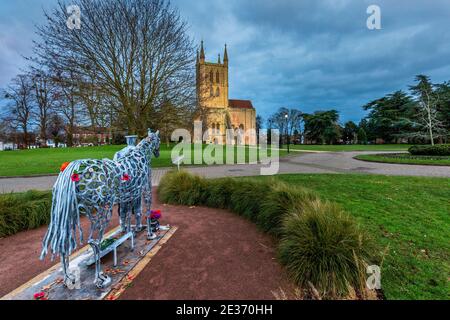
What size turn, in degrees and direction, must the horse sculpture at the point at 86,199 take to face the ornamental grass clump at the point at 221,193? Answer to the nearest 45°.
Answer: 0° — it already faces it

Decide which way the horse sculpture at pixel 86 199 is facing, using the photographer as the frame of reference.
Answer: facing away from the viewer and to the right of the viewer

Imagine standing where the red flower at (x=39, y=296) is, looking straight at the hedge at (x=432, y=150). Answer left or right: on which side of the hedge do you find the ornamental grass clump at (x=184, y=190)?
left

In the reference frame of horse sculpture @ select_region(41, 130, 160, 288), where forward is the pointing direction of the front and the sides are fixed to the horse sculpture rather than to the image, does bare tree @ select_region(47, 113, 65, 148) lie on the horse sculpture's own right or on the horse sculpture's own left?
on the horse sculpture's own left

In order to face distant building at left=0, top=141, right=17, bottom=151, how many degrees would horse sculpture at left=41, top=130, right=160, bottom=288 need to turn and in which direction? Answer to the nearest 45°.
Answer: approximately 45° to its left

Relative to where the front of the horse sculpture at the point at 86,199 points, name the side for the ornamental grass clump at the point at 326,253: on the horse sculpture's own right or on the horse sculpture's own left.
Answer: on the horse sculpture's own right
